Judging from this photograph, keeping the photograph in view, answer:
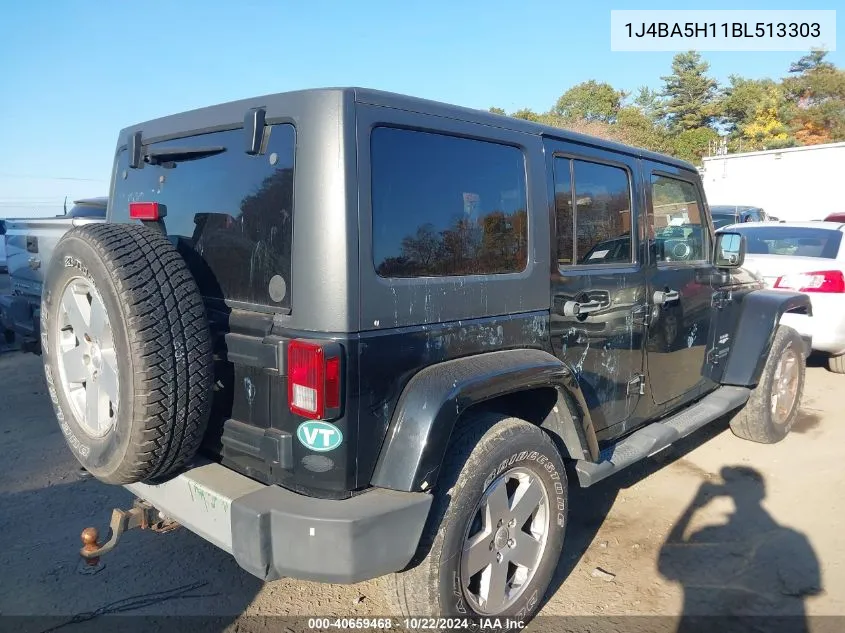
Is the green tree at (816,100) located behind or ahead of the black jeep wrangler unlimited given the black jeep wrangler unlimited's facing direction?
ahead

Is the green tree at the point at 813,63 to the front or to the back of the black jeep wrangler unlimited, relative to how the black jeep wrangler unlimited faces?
to the front

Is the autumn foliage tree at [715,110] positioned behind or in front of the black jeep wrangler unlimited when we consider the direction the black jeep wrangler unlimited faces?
in front

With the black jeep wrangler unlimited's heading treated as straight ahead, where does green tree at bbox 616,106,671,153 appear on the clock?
The green tree is roughly at 11 o'clock from the black jeep wrangler unlimited.

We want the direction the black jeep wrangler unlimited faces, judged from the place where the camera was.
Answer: facing away from the viewer and to the right of the viewer

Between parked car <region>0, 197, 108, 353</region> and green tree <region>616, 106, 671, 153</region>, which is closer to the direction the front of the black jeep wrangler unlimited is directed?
the green tree
